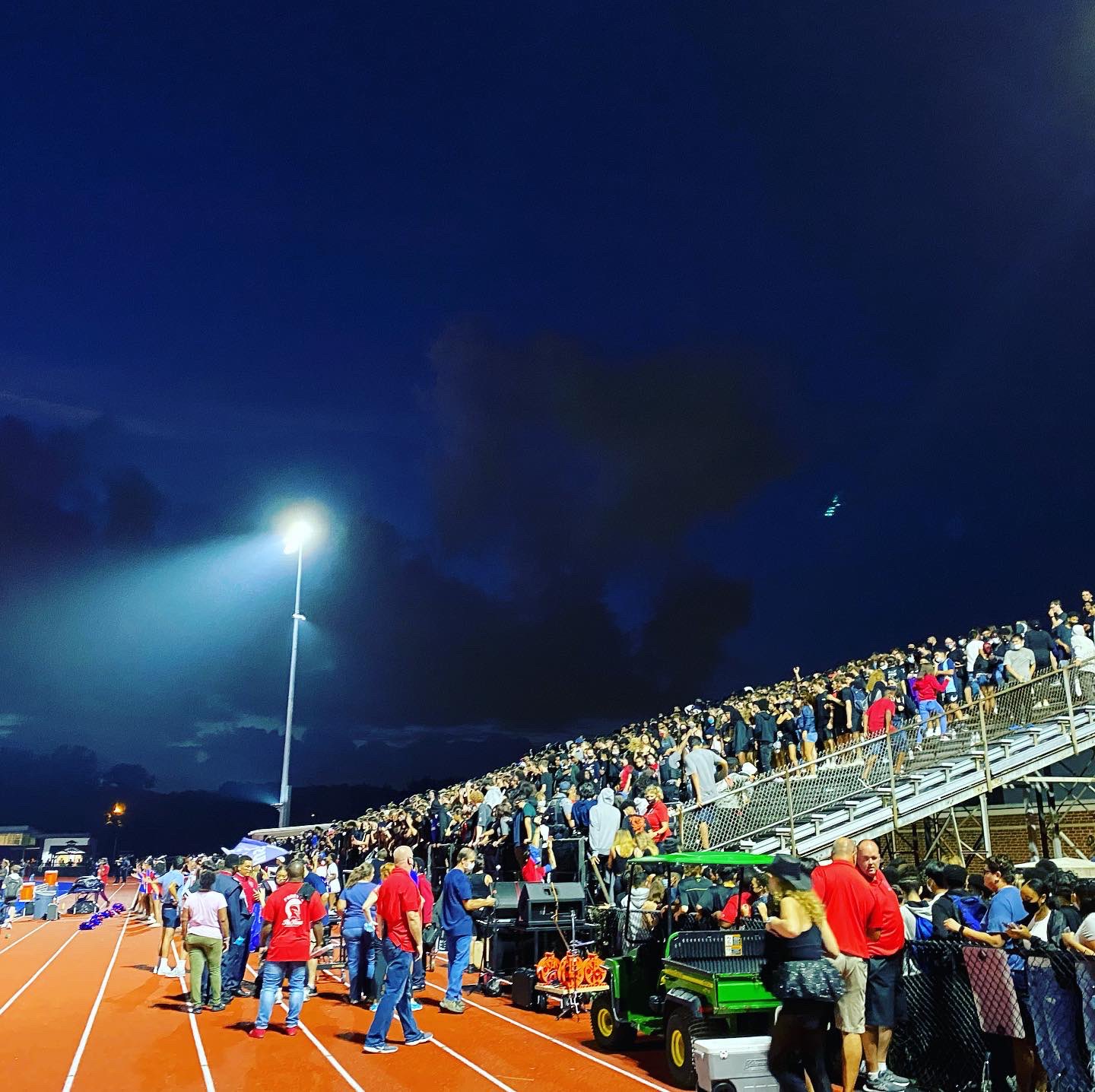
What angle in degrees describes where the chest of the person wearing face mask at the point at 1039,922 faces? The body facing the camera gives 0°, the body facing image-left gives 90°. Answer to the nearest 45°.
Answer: approximately 45°

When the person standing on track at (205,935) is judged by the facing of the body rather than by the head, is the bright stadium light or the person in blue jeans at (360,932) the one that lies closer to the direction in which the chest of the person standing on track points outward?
the bright stadium light

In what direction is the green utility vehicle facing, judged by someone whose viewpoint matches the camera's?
facing away from the viewer and to the left of the viewer

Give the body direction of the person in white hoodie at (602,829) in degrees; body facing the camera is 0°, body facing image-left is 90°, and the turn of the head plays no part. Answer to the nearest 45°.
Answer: approximately 180°

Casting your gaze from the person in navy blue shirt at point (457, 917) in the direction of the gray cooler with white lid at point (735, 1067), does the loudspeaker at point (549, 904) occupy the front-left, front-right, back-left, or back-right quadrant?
back-left

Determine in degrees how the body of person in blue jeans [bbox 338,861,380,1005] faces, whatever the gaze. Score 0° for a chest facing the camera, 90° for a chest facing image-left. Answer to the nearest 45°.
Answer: approximately 225°

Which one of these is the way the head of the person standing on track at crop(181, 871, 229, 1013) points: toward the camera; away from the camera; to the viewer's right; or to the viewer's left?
away from the camera

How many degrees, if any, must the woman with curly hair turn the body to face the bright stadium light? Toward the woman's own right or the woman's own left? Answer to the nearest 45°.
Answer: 0° — they already face it
